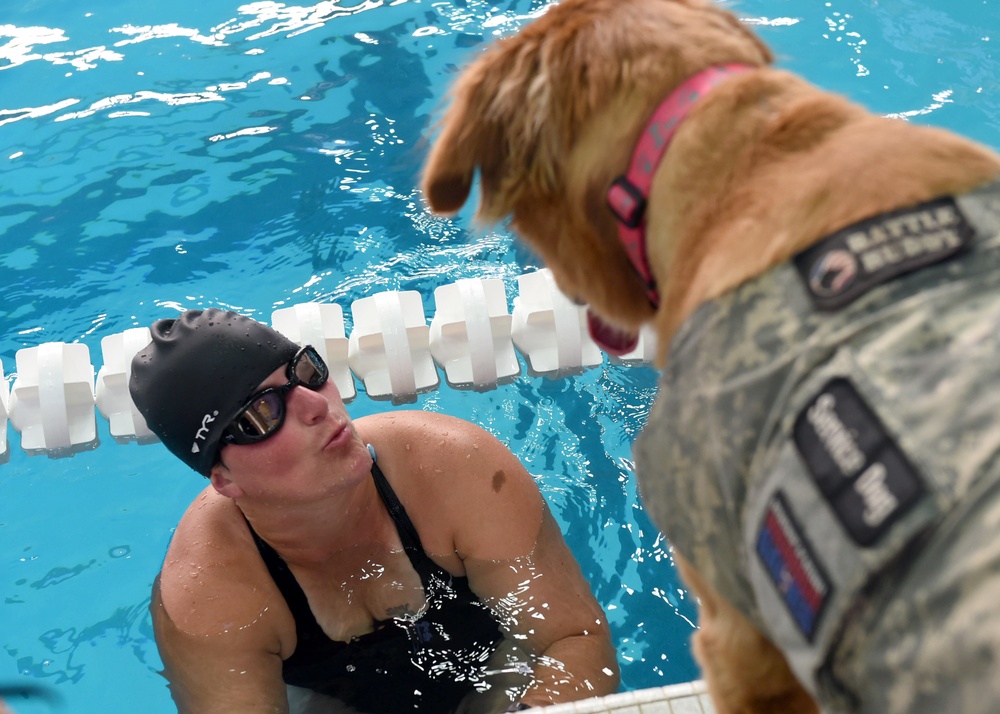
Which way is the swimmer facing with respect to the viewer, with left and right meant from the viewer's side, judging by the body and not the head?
facing the viewer and to the right of the viewer

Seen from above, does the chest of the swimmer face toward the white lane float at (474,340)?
no

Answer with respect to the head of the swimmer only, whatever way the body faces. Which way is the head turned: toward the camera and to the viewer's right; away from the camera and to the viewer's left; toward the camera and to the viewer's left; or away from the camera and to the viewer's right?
toward the camera and to the viewer's right
